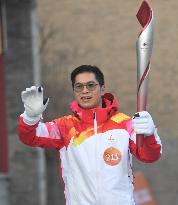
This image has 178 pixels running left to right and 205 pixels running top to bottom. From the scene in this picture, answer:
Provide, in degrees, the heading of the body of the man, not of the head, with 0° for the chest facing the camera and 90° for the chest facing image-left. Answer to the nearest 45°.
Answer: approximately 0°
